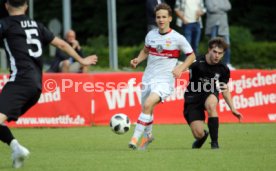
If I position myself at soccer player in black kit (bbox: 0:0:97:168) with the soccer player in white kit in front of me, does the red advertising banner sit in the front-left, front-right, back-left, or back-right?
front-left

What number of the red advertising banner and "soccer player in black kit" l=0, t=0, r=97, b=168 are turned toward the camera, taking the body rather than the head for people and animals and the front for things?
1

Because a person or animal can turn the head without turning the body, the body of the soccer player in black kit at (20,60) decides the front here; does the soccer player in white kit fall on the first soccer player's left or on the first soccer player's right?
on the first soccer player's right

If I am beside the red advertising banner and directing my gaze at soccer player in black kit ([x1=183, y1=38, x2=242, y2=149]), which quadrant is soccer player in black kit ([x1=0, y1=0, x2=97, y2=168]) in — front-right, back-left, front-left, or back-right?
front-right

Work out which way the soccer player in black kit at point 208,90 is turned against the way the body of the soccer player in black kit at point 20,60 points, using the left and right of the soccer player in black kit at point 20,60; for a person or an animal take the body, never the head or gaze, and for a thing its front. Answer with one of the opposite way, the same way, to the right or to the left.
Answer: the opposite way

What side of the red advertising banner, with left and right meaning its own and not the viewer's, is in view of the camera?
front

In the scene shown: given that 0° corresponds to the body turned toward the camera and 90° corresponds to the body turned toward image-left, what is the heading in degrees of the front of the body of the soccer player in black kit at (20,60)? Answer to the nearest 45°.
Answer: approximately 135°

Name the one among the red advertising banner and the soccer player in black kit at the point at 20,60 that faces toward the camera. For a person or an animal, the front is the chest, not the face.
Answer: the red advertising banner

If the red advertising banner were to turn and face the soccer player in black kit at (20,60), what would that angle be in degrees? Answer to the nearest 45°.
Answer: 0° — it already faces them

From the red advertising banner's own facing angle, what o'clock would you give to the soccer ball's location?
The soccer ball is roughly at 12 o'clock from the red advertising banner.

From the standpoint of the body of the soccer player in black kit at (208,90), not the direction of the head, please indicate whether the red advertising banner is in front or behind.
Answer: behind
